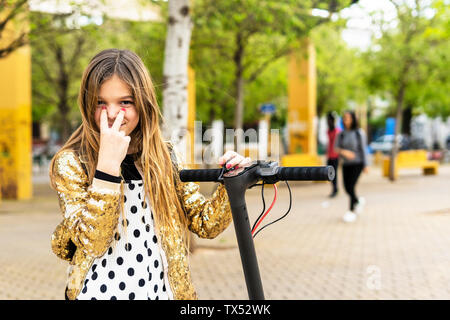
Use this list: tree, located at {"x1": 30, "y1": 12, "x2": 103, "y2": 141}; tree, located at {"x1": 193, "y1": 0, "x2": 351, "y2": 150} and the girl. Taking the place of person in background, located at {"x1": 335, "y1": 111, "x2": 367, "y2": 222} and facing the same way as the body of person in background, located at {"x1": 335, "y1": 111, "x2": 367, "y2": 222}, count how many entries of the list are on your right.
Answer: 2

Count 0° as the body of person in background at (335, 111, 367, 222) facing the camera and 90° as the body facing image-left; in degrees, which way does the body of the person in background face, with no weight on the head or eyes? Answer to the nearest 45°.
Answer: approximately 45°

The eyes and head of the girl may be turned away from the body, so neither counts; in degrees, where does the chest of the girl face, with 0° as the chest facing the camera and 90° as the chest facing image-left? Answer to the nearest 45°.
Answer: approximately 0°

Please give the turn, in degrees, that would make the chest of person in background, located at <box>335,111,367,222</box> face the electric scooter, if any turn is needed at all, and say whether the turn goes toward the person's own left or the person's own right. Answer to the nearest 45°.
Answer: approximately 45° to the person's own left

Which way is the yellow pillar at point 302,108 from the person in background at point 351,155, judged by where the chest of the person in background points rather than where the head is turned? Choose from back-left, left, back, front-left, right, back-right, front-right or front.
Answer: back-right

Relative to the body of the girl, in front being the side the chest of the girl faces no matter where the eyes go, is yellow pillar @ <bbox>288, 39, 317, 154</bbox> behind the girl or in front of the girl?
behind

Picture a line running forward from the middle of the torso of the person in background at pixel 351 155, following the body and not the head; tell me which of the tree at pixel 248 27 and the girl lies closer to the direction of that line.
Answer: the girl

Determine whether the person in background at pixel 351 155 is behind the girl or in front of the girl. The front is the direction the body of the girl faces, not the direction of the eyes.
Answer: behind
